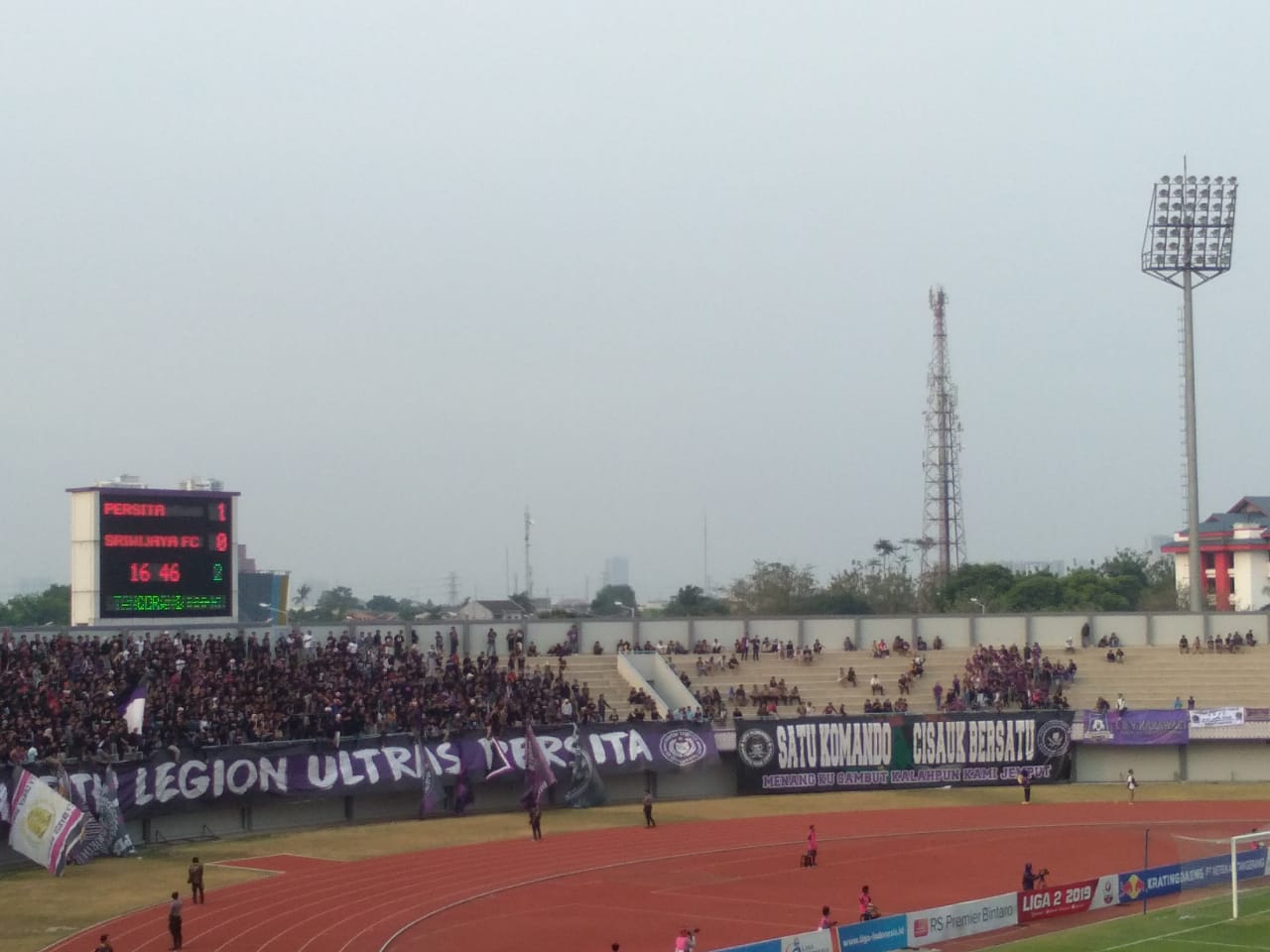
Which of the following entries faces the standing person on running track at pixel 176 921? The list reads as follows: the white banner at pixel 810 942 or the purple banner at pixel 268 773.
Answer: the purple banner

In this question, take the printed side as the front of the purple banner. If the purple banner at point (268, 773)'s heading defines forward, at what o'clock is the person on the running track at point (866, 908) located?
The person on the running track is roughly at 11 o'clock from the purple banner.

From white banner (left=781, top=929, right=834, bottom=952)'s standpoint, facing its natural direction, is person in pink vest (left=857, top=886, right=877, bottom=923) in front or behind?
behind

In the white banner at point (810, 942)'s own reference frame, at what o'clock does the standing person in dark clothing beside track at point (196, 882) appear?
The standing person in dark clothing beside track is roughly at 4 o'clock from the white banner.

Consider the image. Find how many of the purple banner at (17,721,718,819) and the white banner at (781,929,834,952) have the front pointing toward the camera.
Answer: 2

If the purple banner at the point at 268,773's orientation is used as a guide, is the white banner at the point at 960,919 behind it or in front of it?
in front

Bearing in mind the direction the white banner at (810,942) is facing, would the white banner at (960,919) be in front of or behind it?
behind

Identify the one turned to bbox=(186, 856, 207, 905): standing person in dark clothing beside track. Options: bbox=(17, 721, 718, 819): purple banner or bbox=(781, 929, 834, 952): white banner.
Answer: the purple banner

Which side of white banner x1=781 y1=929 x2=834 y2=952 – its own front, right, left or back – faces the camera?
front

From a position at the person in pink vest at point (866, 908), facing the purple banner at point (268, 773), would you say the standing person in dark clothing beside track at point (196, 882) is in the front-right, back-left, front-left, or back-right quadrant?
front-left

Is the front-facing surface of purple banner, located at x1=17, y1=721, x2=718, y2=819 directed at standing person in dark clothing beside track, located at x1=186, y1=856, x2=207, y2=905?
yes

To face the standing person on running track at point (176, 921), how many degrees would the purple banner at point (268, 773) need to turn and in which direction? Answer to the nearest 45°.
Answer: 0° — it already faces them

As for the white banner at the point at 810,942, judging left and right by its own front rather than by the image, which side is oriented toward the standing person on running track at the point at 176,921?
right

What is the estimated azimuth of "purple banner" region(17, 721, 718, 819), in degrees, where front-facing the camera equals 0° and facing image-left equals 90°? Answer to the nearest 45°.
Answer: approximately 0°
